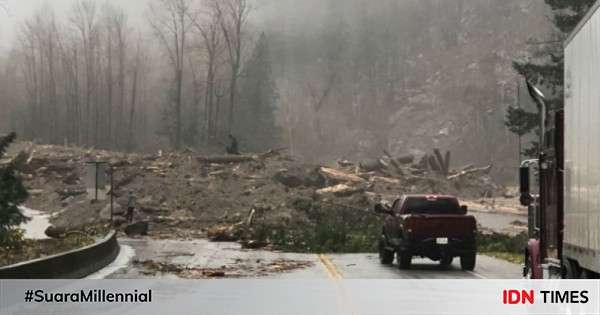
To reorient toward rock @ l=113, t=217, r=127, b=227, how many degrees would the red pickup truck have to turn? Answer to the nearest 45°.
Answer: approximately 45° to its left

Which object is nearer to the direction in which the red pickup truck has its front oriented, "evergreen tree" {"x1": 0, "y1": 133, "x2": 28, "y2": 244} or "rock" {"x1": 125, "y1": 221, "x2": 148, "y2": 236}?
the rock

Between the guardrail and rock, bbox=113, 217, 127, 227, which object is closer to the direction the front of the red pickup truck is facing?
the rock

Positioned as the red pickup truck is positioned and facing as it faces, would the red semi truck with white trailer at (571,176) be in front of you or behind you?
behind

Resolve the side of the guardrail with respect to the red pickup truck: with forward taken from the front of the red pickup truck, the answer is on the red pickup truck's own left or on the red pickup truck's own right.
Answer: on the red pickup truck's own left

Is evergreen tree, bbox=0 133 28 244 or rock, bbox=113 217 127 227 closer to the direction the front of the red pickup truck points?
the rock

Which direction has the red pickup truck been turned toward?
away from the camera

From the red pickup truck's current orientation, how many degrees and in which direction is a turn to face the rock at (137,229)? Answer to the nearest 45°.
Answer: approximately 45° to its left
